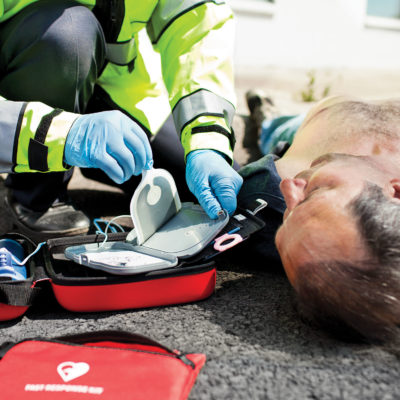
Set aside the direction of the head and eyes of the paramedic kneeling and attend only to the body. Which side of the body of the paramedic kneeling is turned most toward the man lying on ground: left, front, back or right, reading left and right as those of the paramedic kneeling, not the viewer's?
front

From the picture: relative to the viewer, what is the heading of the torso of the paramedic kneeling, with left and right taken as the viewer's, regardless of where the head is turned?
facing the viewer and to the right of the viewer

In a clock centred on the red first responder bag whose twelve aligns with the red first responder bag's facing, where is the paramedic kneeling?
The paramedic kneeling is roughly at 6 o'clock from the red first responder bag.

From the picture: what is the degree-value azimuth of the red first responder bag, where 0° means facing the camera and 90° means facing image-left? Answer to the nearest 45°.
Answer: approximately 0°

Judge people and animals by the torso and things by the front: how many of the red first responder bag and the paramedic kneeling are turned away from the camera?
0
